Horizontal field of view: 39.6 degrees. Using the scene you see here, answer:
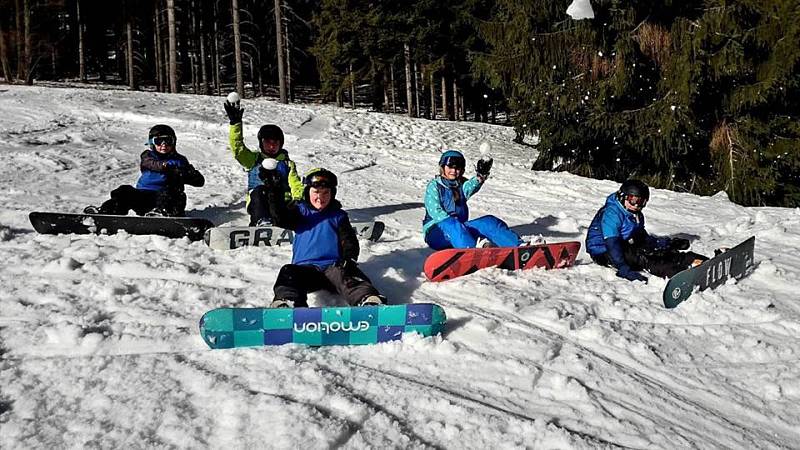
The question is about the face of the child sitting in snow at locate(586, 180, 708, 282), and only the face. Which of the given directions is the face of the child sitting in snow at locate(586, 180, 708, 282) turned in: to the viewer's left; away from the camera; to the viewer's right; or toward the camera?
toward the camera

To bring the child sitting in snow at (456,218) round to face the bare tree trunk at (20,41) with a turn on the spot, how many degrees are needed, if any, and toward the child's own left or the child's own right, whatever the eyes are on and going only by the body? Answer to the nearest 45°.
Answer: approximately 180°

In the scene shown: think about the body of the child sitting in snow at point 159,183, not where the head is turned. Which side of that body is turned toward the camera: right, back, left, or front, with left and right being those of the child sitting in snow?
front

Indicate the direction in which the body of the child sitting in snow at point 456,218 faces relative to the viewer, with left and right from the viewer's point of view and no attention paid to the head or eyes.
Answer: facing the viewer and to the right of the viewer

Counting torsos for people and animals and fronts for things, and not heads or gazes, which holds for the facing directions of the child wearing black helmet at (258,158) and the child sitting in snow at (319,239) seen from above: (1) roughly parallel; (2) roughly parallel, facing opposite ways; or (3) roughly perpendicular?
roughly parallel

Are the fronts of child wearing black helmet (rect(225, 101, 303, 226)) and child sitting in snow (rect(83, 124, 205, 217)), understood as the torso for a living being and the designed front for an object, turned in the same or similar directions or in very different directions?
same or similar directions

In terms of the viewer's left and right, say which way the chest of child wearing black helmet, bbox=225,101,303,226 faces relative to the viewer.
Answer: facing the viewer

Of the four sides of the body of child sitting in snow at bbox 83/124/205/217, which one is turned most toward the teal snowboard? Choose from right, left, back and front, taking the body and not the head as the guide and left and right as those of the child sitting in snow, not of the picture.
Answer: front

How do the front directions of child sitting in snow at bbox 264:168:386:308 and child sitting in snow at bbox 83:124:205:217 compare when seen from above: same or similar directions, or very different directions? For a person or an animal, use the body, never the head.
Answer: same or similar directions

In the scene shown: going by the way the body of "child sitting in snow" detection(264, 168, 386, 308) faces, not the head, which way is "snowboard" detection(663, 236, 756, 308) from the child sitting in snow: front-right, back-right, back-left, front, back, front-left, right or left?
left

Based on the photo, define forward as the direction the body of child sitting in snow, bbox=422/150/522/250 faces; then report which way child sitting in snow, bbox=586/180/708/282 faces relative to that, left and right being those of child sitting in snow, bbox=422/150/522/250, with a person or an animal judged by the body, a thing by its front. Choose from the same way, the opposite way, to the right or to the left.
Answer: the same way

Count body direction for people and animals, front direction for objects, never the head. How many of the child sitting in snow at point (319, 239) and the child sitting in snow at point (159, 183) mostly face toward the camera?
2

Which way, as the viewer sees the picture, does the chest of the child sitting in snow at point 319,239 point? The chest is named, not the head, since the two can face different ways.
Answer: toward the camera

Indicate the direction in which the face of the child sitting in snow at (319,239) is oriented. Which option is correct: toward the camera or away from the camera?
toward the camera

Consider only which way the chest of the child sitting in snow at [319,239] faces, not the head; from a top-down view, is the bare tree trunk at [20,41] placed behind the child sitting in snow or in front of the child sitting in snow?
behind

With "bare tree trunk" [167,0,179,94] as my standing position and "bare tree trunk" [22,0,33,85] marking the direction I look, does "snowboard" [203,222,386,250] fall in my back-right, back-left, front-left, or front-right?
back-left
